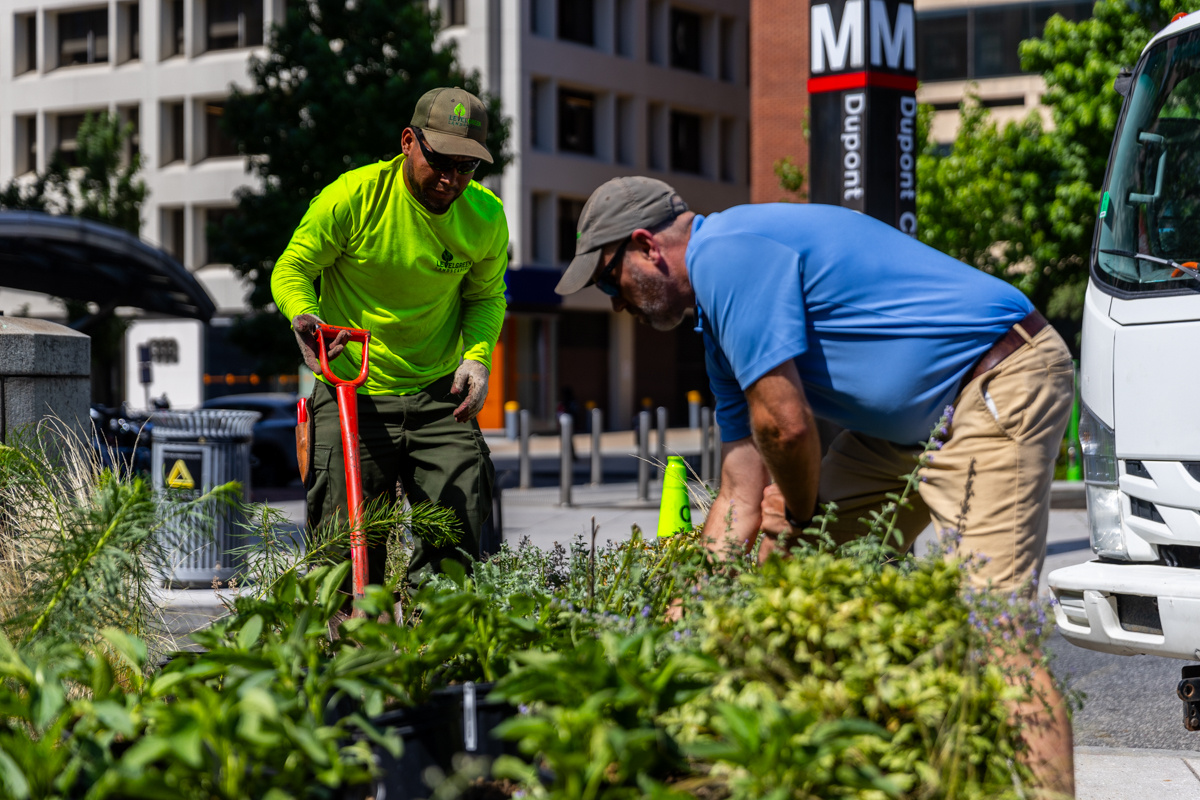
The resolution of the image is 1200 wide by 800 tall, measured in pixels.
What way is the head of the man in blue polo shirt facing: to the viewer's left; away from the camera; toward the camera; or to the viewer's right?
to the viewer's left

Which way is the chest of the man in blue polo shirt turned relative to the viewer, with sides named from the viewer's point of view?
facing to the left of the viewer

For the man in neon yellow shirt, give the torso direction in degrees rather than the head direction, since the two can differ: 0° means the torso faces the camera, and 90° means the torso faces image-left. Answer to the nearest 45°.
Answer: approximately 315°

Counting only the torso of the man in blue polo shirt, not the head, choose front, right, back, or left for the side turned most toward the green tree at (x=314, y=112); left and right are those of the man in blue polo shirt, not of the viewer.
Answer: right

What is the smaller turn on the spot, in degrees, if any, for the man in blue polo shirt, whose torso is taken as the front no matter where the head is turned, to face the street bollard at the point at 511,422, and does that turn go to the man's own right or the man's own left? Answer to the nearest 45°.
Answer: approximately 90° to the man's own right

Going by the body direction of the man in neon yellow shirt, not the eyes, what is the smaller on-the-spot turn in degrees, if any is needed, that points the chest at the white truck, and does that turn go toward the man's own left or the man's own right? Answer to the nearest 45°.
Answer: approximately 45° to the man's own left
